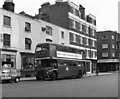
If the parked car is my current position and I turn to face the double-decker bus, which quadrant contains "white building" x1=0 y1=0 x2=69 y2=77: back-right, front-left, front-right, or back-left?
front-left

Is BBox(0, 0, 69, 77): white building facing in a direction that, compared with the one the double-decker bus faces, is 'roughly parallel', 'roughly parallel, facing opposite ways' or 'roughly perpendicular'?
roughly perpendicular

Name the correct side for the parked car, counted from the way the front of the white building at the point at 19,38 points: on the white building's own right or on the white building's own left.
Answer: on the white building's own right

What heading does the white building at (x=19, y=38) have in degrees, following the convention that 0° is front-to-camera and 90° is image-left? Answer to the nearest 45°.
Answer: approximately 315°

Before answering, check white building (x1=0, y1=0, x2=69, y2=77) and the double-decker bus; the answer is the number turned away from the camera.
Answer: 0

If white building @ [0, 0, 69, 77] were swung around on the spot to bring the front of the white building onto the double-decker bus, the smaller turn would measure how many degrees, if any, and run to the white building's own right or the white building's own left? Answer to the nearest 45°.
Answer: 0° — it already faces it
